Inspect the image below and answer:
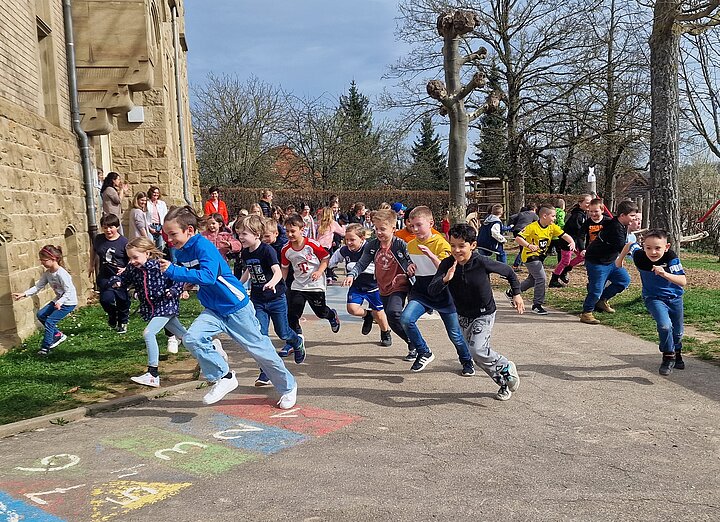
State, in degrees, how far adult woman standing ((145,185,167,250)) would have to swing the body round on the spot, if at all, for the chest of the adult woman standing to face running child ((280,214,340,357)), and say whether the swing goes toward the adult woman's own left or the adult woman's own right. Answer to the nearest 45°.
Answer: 0° — they already face them

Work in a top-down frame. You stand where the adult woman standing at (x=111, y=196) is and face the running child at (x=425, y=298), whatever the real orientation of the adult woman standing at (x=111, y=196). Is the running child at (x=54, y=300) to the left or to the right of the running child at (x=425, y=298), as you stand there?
right

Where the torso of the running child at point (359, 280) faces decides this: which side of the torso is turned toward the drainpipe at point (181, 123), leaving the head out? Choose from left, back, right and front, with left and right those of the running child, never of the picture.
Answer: right

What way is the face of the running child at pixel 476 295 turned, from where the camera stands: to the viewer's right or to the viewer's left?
to the viewer's left

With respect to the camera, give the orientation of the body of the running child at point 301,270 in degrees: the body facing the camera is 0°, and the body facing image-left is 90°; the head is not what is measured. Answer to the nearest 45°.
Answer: approximately 45°

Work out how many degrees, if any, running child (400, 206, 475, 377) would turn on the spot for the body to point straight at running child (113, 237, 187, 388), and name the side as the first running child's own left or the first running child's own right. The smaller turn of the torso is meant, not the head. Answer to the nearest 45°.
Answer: approximately 45° to the first running child's own right

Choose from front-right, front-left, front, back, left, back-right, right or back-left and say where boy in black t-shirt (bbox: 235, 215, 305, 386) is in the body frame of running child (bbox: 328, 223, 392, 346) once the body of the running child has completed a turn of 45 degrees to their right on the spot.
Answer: front-left

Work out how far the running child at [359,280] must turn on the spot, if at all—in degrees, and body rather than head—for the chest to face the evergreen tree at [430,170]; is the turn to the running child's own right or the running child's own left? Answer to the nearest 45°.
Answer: approximately 135° to the running child's own right

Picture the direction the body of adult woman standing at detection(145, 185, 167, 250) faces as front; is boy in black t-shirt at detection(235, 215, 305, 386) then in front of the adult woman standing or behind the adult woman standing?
in front

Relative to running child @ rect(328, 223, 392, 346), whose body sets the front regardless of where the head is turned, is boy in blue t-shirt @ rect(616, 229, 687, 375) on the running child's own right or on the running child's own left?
on the running child's own left

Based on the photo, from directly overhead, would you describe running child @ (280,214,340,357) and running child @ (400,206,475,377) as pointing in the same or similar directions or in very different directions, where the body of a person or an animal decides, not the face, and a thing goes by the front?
same or similar directions

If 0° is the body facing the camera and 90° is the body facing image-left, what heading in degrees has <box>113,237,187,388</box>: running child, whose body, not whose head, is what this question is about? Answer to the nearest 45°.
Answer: approximately 45°

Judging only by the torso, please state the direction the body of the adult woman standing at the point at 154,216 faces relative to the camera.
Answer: toward the camera

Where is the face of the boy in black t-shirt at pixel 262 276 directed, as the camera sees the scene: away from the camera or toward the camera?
toward the camera

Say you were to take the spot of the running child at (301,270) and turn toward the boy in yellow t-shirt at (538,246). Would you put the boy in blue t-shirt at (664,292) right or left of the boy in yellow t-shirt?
right

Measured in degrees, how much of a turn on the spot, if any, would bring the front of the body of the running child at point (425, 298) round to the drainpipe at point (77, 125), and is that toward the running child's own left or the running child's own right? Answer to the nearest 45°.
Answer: approximately 90° to the running child's own right
